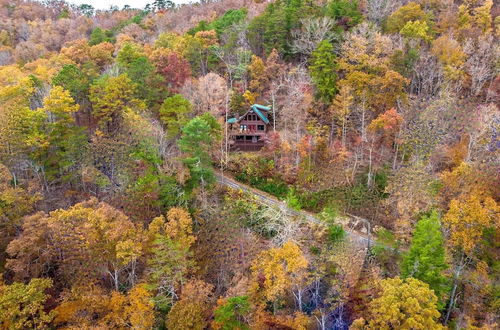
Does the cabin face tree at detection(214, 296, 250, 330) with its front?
yes

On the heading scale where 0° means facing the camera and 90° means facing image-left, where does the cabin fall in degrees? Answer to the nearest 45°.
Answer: approximately 0°

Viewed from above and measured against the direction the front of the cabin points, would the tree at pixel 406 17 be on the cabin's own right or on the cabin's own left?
on the cabin's own left

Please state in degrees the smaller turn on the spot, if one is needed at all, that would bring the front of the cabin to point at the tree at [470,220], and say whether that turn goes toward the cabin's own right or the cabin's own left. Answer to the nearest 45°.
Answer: approximately 45° to the cabin's own left

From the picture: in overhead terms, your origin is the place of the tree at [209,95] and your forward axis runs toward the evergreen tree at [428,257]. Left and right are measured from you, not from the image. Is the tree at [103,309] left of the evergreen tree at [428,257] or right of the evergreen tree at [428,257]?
right

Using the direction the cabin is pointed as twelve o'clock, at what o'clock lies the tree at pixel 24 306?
The tree is roughly at 1 o'clock from the cabin.

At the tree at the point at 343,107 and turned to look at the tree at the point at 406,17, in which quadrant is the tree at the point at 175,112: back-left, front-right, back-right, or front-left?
back-left

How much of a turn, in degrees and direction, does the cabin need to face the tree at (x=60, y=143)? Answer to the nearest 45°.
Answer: approximately 45° to its right

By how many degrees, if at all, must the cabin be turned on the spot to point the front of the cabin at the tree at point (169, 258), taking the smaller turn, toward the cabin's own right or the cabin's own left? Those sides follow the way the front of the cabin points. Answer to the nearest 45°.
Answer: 0° — it already faces it

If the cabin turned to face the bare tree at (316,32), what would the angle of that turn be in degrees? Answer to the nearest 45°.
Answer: approximately 135° to its left

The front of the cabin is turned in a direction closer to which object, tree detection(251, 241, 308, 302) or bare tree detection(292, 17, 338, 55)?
the tree

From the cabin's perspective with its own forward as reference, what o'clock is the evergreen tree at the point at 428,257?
The evergreen tree is roughly at 11 o'clock from the cabin.

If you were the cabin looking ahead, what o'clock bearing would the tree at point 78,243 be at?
The tree is roughly at 1 o'clock from the cabin.

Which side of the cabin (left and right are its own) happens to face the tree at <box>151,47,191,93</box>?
right
